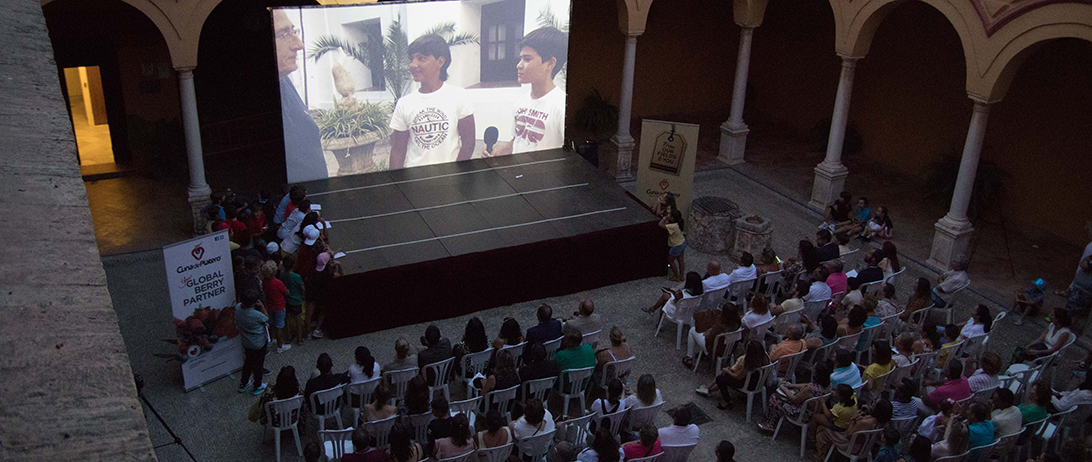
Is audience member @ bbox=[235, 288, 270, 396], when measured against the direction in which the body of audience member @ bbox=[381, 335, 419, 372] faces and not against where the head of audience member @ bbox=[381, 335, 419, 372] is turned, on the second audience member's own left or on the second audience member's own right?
on the second audience member's own left

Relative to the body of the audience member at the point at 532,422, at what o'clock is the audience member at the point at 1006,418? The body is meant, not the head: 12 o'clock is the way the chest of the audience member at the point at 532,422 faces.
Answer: the audience member at the point at 1006,418 is roughly at 3 o'clock from the audience member at the point at 532,422.

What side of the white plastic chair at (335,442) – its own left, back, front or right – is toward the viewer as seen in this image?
back

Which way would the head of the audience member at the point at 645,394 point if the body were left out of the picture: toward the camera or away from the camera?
away from the camera

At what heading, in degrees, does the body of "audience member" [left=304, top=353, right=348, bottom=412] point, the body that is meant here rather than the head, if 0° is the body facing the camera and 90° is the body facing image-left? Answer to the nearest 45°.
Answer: approximately 180°

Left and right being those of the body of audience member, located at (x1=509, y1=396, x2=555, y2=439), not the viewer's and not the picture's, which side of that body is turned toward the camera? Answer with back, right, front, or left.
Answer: back

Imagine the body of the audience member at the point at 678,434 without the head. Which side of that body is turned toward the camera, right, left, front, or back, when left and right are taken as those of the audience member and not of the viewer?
back

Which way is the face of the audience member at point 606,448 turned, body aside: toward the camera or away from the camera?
away from the camera

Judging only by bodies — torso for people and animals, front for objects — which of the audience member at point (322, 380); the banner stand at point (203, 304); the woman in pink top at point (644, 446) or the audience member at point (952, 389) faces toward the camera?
the banner stand

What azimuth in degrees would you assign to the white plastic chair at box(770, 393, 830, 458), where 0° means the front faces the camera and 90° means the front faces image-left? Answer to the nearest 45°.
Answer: approximately 135°

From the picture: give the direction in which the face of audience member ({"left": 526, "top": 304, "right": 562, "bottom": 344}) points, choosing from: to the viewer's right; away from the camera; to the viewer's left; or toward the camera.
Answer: away from the camera
